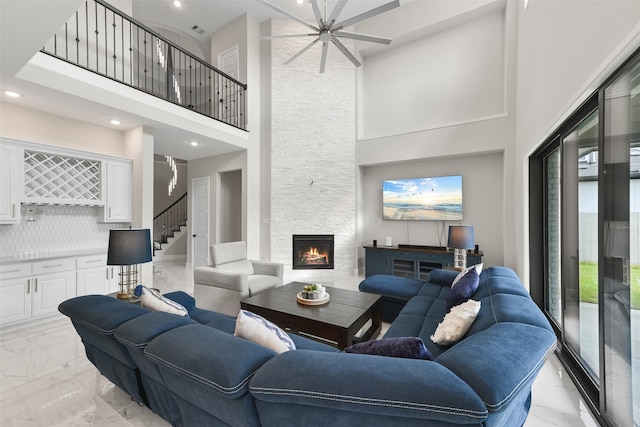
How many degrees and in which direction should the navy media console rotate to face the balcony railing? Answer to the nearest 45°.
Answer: approximately 45° to its right

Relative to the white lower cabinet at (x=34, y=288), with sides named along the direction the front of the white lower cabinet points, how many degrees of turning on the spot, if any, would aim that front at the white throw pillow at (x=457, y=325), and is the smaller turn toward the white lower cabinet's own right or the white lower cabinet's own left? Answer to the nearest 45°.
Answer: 0° — it already faces it

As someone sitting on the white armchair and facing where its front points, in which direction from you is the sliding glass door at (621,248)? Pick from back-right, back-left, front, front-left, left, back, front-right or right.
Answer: front

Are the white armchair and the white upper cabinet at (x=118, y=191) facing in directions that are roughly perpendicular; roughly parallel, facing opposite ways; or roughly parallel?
roughly parallel

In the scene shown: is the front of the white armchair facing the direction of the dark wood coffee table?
yes

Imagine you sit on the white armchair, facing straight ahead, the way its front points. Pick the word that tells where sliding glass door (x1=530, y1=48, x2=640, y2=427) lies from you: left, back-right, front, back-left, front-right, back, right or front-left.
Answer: front

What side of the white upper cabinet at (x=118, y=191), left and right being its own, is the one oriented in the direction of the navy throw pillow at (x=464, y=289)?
front

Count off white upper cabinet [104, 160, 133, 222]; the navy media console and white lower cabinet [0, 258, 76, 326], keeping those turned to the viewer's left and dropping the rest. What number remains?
0

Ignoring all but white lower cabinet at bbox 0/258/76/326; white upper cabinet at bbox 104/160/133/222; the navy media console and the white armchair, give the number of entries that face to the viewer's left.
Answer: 0

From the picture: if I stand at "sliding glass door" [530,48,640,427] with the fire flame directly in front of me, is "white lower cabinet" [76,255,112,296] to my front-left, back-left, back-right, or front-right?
front-left

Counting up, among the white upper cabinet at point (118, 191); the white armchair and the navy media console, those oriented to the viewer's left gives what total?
0

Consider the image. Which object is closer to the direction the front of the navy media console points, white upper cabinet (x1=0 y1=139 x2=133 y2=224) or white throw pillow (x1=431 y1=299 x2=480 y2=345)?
the white throw pillow

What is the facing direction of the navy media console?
toward the camera

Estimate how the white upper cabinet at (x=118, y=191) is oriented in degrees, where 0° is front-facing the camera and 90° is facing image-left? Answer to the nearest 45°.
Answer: approximately 315°

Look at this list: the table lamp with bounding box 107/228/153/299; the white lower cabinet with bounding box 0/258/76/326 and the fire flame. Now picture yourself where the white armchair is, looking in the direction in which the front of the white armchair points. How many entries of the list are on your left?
1

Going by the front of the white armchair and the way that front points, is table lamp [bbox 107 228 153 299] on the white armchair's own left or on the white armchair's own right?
on the white armchair's own right

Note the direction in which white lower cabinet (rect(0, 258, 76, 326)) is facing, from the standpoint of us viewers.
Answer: facing the viewer and to the right of the viewer

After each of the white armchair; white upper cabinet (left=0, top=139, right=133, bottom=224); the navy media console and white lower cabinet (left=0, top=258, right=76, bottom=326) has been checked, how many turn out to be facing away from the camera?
0
